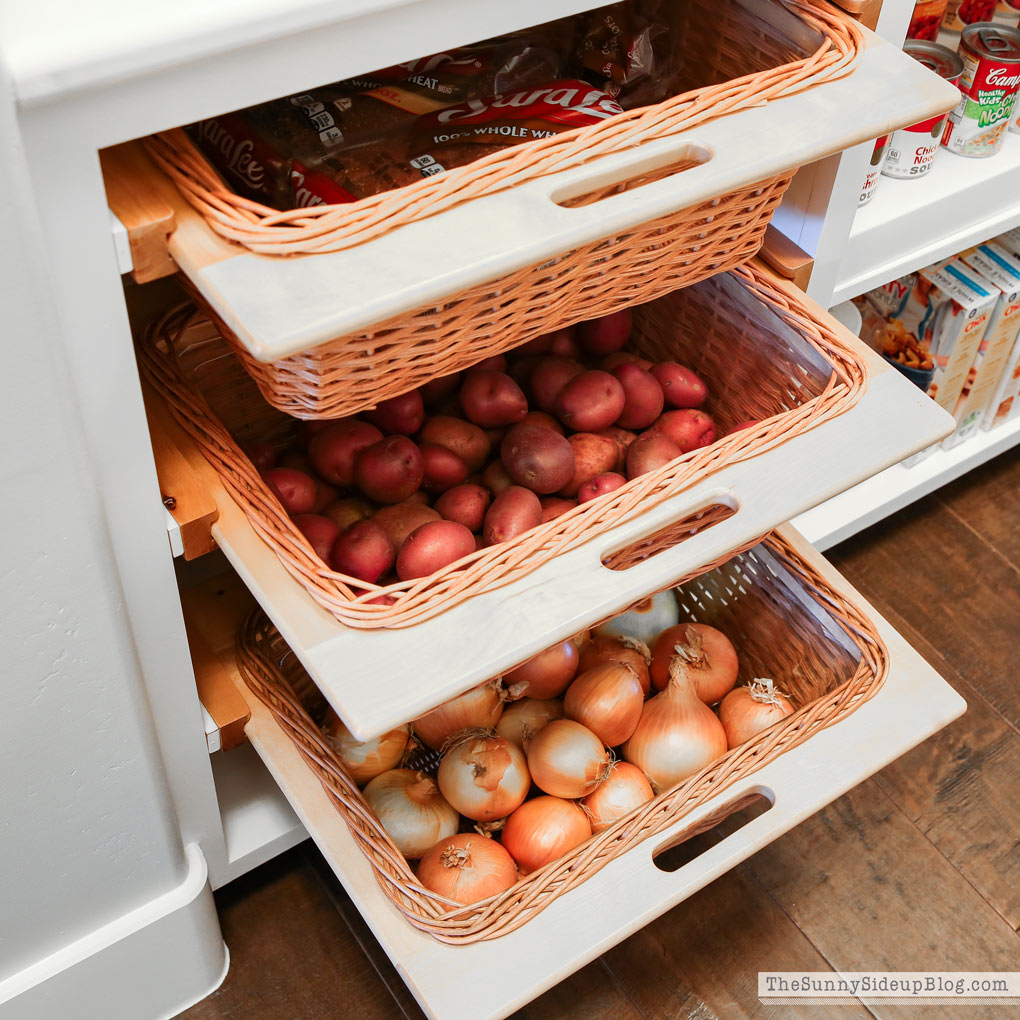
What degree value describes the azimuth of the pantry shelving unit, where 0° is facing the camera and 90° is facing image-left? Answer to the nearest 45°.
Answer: approximately 315°

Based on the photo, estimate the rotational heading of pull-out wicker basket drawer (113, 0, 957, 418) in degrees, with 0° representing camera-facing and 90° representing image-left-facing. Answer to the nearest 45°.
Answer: approximately 315°
